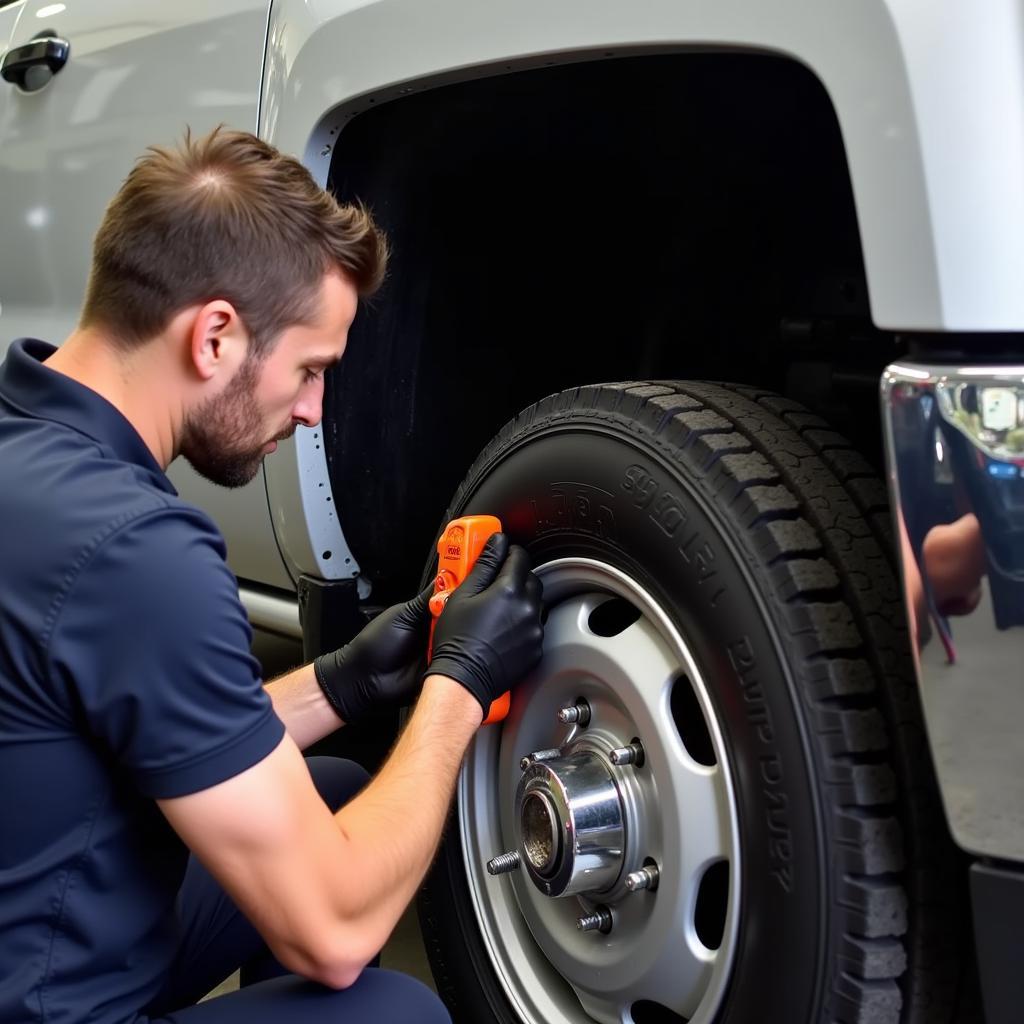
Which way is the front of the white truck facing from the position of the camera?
facing the viewer and to the right of the viewer

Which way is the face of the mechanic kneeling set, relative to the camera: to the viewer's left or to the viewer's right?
to the viewer's right
